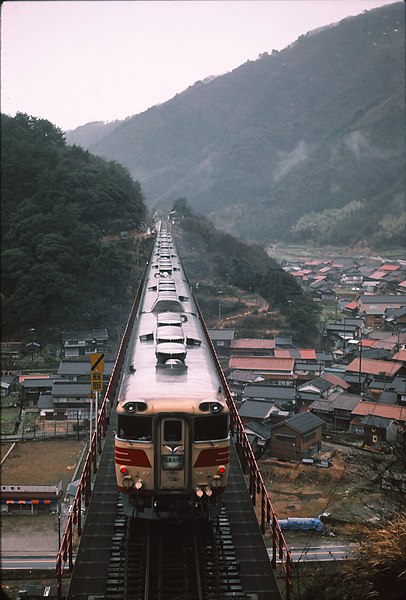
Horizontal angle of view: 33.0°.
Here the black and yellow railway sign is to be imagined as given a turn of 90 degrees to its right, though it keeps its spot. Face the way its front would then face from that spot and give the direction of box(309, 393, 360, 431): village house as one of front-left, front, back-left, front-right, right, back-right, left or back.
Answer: back-right

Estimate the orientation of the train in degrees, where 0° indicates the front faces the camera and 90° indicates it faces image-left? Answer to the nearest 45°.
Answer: approximately 0°

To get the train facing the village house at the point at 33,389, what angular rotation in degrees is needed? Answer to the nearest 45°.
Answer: approximately 180°

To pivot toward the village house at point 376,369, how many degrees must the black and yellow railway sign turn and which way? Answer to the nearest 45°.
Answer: approximately 135° to its left

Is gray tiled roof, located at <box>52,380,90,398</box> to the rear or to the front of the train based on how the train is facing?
to the rear

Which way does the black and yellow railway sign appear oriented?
toward the camera

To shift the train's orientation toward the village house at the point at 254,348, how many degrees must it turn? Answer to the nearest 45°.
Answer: approximately 180°

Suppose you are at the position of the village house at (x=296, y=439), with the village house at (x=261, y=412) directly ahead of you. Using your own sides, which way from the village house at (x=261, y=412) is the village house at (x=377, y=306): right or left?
right

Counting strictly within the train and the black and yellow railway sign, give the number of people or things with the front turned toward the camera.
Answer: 2
